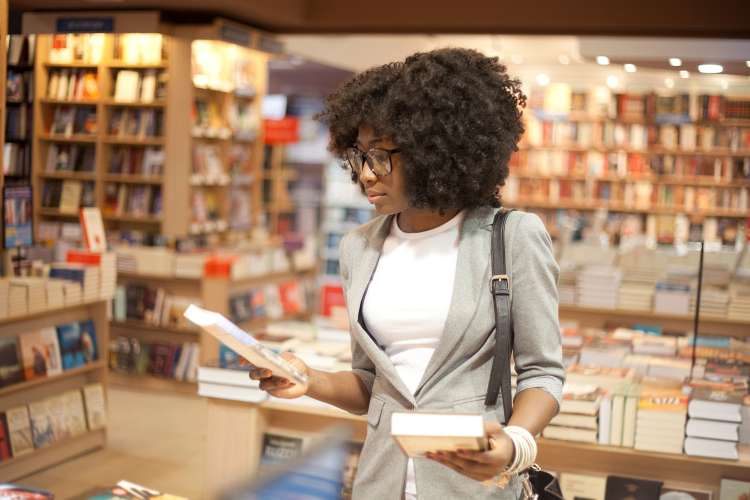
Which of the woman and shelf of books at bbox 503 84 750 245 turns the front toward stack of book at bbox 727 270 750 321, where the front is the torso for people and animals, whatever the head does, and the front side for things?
the shelf of books

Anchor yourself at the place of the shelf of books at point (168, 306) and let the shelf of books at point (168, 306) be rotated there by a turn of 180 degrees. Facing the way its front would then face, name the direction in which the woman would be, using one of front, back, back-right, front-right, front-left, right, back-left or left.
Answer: back

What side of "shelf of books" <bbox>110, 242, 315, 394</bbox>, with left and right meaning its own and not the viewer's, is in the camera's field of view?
front

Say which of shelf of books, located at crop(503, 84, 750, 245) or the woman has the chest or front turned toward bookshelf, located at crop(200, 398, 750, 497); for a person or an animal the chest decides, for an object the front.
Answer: the shelf of books

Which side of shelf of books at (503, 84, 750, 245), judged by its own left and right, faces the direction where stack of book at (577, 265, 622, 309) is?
front

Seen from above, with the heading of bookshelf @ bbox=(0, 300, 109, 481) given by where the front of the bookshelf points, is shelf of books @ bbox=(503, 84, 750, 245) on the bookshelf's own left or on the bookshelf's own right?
on the bookshelf's own left

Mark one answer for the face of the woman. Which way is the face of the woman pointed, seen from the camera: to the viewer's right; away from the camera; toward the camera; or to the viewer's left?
to the viewer's left

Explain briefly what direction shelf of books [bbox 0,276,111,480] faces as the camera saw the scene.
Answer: facing the viewer and to the right of the viewer

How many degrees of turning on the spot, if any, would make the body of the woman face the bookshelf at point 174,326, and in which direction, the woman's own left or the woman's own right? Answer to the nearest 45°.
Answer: approximately 135° to the woman's own right

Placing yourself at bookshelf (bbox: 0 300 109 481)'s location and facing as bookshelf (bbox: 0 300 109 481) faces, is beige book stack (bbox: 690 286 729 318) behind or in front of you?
in front

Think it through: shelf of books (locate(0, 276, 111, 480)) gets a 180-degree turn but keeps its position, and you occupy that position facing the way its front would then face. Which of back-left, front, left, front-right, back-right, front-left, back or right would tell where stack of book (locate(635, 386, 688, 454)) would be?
back

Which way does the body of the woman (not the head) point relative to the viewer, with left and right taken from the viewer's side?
facing the viewer and to the left of the viewer

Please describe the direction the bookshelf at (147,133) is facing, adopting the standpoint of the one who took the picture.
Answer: facing the viewer

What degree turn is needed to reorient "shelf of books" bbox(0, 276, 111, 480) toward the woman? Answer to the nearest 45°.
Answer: approximately 45° to its right

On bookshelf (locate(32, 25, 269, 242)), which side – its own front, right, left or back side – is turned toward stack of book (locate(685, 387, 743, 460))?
front
